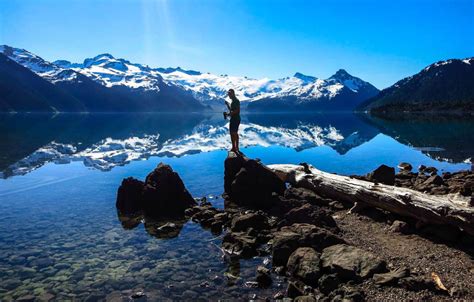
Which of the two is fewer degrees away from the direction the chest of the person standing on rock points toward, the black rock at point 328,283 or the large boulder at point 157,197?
the large boulder

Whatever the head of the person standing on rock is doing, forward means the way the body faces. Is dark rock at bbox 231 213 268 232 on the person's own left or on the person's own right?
on the person's own left

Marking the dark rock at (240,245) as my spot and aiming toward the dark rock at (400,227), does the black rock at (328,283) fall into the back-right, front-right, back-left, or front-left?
front-right

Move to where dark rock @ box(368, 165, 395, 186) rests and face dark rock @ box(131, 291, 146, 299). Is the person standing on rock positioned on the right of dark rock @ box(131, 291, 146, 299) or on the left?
right

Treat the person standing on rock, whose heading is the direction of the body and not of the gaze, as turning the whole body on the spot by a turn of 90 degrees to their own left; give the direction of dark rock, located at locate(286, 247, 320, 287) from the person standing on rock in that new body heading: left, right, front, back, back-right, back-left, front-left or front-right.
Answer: front

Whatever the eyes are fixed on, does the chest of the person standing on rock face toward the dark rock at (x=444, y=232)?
no

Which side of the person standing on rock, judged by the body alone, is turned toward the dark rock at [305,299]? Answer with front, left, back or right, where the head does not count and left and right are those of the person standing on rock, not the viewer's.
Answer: left

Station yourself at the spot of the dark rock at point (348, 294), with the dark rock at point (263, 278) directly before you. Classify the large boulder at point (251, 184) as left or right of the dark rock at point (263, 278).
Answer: right

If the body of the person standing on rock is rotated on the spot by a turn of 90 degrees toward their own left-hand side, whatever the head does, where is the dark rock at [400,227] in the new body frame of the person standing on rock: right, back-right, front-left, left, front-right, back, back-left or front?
front-left

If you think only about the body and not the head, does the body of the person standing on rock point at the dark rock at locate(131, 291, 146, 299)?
no

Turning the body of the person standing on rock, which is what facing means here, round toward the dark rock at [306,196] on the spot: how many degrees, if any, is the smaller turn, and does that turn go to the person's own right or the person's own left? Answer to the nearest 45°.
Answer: approximately 135° to the person's own left

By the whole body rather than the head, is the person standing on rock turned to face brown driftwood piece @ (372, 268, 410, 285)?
no

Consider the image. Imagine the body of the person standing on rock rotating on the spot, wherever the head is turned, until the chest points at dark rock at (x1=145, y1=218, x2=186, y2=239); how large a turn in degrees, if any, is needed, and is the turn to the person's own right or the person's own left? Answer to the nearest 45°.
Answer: approximately 45° to the person's own left

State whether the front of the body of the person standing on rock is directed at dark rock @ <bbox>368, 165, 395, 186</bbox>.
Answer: no

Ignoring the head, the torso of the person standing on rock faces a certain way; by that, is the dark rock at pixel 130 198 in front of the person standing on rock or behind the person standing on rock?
in front

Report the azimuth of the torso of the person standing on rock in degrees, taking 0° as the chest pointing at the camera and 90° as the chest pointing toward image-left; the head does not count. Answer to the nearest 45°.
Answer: approximately 90°

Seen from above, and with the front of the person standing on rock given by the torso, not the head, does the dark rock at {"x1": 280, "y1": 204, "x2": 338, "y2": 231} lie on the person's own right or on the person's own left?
on the person's own left

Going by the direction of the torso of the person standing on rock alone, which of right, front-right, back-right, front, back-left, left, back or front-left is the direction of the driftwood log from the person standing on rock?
back-left
